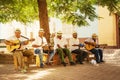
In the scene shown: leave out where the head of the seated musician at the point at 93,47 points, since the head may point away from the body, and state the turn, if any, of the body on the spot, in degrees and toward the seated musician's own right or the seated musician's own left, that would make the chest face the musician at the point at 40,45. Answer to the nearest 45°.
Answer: approximately 90° to the seated musician's own right

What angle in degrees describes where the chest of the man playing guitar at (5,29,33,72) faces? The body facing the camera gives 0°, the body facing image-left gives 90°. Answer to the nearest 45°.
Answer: approximately 0°

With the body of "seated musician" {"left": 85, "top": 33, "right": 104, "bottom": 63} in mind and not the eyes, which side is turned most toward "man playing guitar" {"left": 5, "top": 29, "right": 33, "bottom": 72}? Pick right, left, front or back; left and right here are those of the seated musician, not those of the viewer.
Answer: right

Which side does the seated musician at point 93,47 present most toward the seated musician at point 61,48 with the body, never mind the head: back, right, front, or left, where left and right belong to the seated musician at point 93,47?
right

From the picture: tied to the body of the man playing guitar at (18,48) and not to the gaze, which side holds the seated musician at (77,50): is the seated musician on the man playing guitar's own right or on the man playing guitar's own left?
on the man playing guitar's own left

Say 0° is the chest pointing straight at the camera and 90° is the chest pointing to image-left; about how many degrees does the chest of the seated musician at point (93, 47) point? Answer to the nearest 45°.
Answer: approximately 315°
